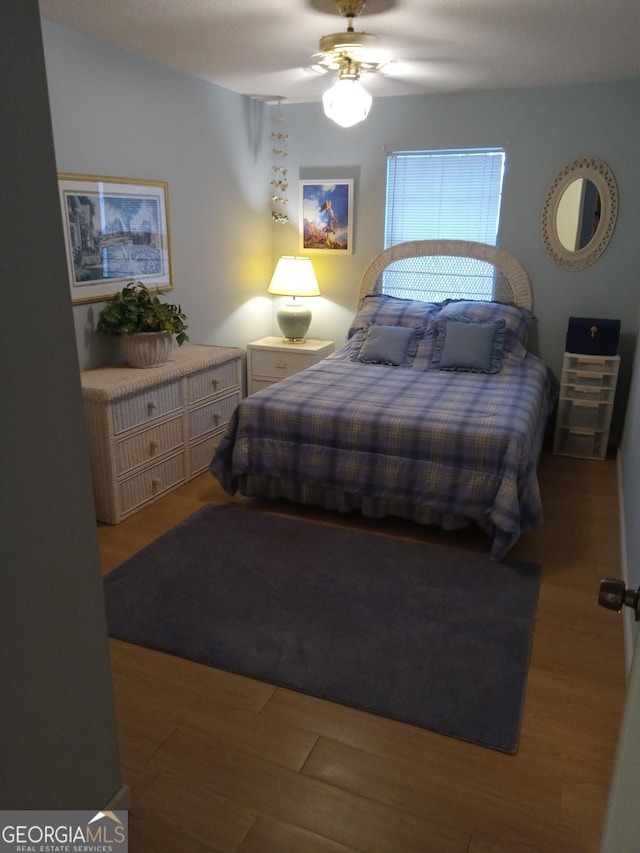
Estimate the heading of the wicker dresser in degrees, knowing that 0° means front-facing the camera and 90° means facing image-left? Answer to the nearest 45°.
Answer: approximately 315°

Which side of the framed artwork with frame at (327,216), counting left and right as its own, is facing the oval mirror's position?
left

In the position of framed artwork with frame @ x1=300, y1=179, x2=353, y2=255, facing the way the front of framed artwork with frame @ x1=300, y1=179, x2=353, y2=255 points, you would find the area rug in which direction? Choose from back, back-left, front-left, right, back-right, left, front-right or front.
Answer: front

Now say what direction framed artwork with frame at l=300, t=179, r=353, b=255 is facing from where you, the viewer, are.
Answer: facing the viewer

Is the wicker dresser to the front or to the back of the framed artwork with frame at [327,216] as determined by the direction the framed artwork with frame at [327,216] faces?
to the front

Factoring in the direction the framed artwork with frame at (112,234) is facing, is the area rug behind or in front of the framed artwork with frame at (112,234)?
in front

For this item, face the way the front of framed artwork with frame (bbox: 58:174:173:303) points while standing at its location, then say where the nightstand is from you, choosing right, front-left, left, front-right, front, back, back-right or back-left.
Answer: left

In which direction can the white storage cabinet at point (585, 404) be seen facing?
toward the camera

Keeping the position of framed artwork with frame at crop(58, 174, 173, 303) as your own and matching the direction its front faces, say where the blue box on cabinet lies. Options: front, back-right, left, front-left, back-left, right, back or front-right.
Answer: front-left

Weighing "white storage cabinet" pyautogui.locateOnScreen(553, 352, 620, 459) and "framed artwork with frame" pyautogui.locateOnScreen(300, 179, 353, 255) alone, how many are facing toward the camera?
2

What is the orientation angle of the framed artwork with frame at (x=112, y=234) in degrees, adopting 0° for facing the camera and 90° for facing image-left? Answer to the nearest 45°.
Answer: approximately 315°
